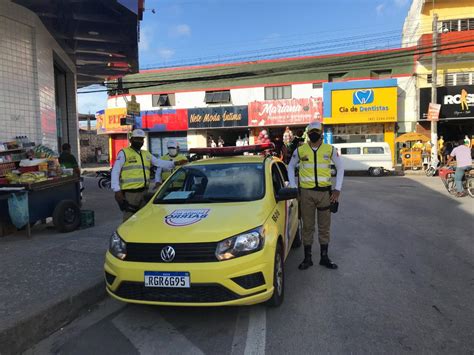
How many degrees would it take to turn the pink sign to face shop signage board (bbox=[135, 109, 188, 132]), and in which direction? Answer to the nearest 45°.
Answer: approximately 90° to its right

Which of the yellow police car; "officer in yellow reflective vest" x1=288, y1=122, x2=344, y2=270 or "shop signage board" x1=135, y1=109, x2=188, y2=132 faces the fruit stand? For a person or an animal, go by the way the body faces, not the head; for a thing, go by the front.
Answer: the shop signage board

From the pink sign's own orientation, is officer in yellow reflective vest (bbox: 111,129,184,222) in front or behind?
in front

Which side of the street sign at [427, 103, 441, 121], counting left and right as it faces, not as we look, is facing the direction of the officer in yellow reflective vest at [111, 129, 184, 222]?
front

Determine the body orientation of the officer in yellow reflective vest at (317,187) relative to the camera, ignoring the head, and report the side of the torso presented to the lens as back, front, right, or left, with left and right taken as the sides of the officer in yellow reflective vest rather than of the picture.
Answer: front

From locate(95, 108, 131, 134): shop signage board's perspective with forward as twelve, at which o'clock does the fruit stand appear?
The fruit stand is roughly at 12 o'clock from the shop signage board.

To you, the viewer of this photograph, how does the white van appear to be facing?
facing to the left of the viewer

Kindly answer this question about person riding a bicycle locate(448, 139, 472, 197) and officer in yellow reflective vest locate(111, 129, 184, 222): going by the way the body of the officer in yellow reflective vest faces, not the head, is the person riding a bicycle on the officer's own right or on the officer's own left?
on the officer's own left

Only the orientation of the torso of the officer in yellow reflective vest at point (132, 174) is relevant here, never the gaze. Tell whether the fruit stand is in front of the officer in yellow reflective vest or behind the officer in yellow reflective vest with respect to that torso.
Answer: behind

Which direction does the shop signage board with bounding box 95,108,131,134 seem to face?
toward the camera
